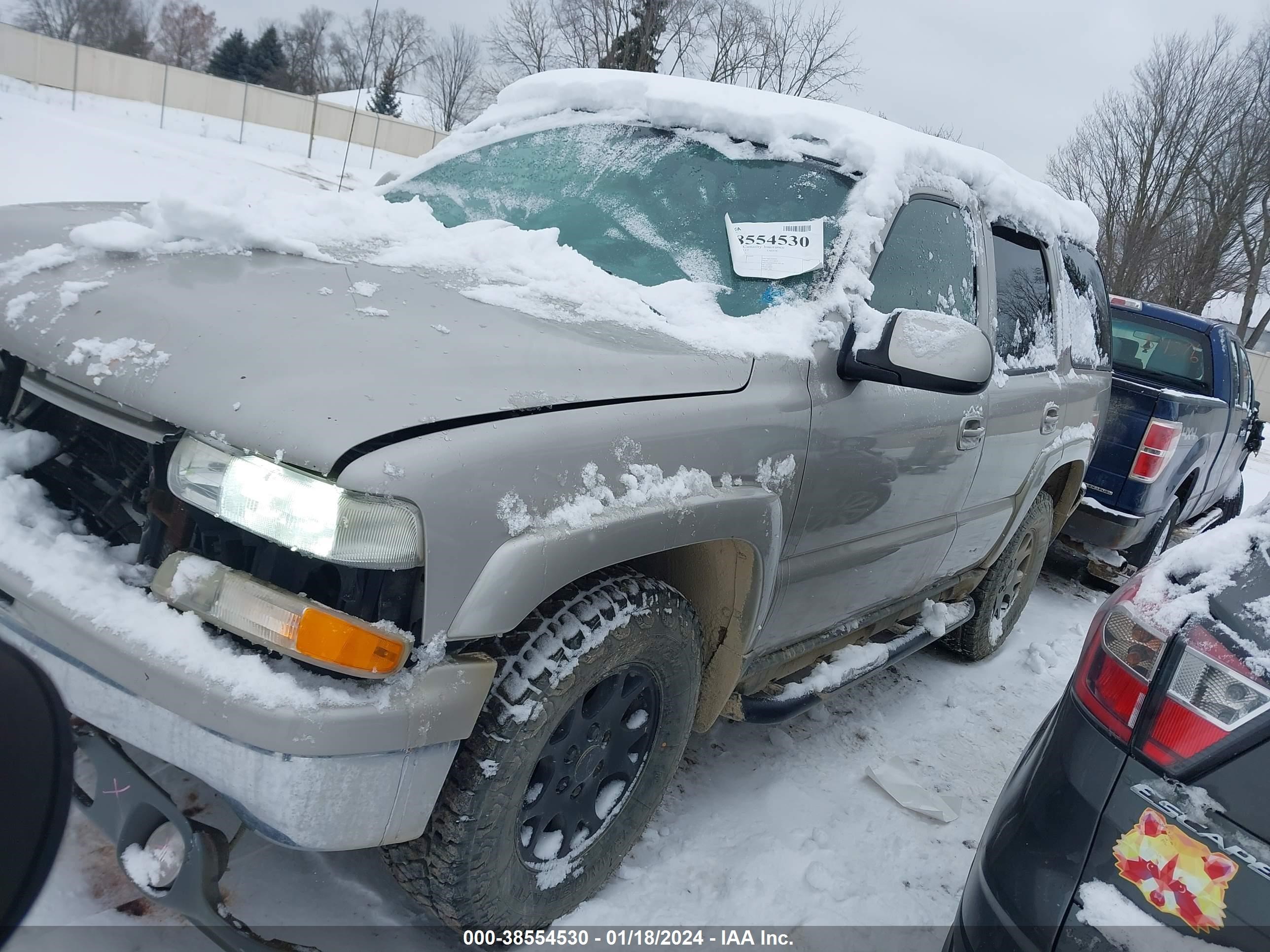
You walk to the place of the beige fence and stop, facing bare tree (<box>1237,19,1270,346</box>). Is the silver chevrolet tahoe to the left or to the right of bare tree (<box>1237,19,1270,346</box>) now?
right

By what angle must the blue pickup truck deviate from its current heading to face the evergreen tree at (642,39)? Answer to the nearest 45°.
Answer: approximately 90° to its left

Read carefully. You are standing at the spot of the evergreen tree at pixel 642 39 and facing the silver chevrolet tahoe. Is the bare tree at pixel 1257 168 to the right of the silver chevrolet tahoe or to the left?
left

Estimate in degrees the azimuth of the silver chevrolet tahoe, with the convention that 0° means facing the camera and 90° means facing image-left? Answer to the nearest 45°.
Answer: approximately 45°

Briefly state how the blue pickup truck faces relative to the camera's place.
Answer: facing away from the viewer and to the right of the viewer

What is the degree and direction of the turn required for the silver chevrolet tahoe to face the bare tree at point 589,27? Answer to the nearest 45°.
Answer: approximately 135° to its right

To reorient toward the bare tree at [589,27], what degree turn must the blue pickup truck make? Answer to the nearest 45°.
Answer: approximately 90° to its left

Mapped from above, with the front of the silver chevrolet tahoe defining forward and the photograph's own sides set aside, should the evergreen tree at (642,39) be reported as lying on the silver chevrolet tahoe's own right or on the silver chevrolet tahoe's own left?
on the silver chevrolet tahoe's own right

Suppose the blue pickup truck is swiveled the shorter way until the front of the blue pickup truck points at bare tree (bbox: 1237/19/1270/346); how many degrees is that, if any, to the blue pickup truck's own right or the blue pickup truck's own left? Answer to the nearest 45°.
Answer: approximately 45° to the blue pickup truck's own left
